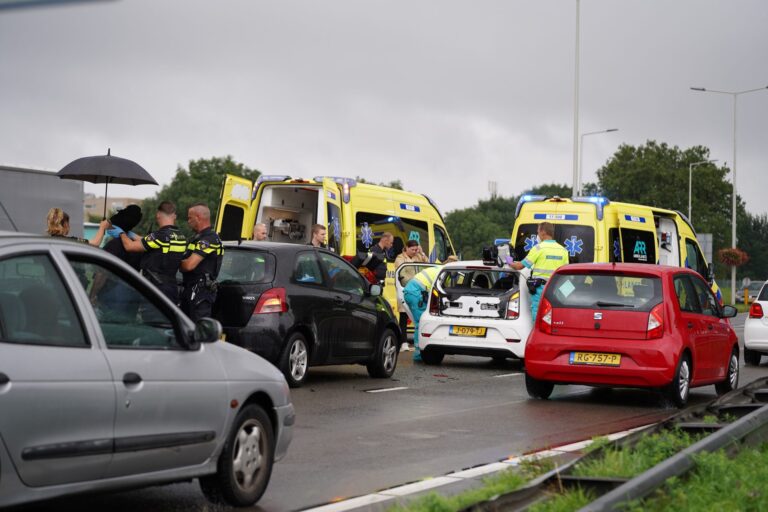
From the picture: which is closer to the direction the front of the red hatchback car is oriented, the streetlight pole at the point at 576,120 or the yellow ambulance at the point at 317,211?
the streetlight pole

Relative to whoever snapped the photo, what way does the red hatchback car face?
facing away from the viewer and to the right of the viewer

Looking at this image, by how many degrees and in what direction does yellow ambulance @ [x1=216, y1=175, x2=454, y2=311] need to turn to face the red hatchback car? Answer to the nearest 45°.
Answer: approximately 90° to its right

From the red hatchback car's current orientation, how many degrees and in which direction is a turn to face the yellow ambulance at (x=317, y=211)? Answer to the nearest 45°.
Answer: approximately 90° to its left

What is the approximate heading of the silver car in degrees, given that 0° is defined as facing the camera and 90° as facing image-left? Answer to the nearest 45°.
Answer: approximately 225°

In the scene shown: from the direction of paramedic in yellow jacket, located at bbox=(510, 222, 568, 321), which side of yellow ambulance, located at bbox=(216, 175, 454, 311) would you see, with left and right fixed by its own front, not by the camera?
right

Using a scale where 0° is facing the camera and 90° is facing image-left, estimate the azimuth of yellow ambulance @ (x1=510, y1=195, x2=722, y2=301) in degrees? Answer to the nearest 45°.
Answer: approximately 225°

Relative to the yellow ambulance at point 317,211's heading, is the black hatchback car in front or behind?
behind

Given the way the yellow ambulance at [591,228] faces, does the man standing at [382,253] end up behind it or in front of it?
behind

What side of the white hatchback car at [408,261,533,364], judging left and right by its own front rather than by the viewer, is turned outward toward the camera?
back
